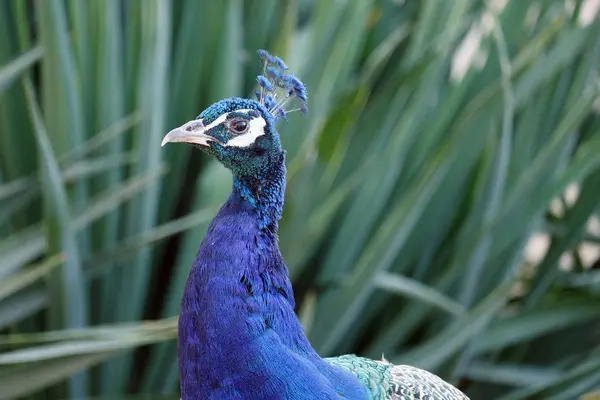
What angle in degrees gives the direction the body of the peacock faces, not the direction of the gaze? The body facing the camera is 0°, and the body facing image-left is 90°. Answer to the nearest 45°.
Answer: approximately 90°
